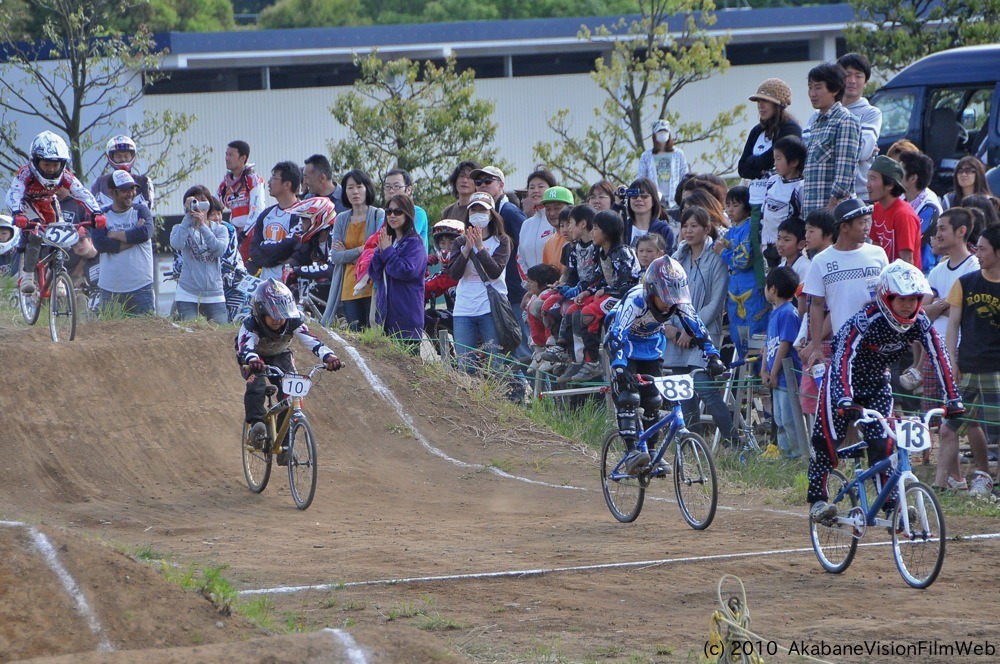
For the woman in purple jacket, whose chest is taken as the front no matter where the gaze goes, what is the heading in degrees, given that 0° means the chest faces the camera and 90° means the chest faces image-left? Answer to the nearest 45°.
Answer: approximately 45°

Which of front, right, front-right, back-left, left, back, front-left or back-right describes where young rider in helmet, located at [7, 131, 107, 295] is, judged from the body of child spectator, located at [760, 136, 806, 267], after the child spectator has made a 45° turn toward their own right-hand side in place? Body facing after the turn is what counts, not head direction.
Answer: front

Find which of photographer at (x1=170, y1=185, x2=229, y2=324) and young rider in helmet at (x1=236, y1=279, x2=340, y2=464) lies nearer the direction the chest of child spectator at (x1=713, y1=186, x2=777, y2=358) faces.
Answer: the young rider in helmet

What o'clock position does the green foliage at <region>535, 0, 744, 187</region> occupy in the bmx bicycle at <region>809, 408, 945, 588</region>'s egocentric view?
The green foliage is roughly at 7 o'clock from the bmx bicycle.

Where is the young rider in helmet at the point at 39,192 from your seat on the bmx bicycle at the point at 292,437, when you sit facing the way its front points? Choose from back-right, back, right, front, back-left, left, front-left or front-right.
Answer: back

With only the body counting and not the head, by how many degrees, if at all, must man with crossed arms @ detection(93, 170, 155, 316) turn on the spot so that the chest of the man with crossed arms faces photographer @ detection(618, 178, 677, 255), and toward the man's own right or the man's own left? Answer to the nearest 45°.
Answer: approximately 45° to the man's own left

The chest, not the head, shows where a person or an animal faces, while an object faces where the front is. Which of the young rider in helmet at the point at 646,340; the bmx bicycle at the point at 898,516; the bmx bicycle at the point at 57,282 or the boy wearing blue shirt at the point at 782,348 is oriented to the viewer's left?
the boy wearing blue shirt

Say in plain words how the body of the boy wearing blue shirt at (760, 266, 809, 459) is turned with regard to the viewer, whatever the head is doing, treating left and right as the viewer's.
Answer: facing to the left of the viewer

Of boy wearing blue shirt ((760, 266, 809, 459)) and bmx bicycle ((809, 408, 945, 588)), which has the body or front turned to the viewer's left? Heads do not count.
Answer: the boy wearing blue shirt
